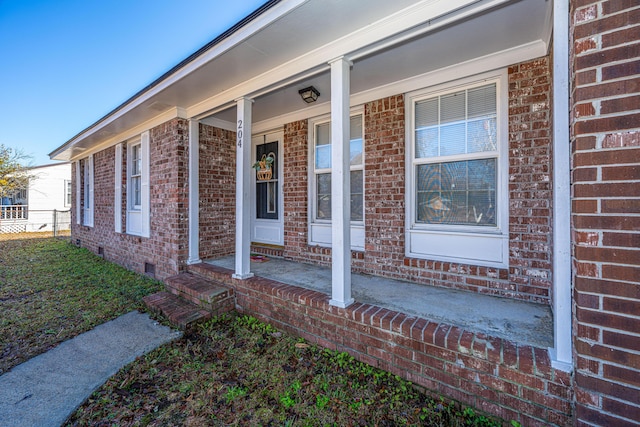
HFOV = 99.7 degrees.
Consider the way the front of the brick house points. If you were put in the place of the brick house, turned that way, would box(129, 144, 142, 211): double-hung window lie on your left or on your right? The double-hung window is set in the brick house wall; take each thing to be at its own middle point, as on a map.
on your right

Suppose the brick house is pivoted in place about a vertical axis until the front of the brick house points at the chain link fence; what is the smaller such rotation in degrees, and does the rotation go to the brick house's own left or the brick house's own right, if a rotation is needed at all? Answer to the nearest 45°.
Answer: approximately 90° to the brick house's own right

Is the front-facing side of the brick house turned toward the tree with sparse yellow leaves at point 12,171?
no

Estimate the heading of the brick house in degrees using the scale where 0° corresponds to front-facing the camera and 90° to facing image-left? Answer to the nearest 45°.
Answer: approximately 45°
